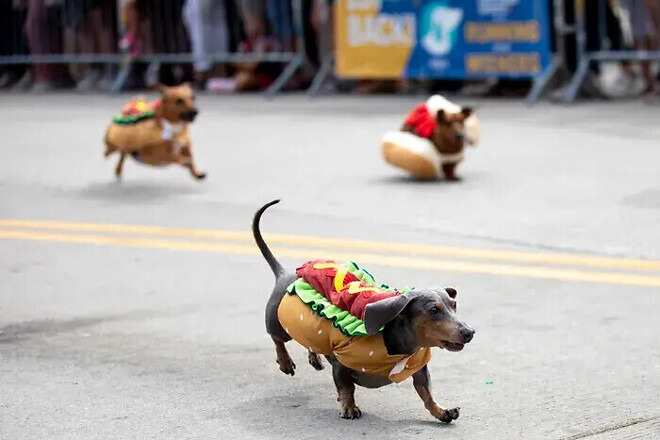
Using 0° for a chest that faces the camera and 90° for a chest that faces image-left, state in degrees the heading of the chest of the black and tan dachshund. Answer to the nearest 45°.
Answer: approximately 315°

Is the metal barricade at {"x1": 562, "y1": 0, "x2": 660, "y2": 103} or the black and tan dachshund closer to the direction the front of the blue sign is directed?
the black and tan dachshund

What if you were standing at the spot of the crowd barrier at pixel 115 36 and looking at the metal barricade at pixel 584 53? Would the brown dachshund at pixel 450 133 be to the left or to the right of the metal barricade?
right

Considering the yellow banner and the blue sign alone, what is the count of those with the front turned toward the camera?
2

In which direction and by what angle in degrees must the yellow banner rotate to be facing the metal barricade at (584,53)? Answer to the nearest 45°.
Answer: approximately 45° to its left

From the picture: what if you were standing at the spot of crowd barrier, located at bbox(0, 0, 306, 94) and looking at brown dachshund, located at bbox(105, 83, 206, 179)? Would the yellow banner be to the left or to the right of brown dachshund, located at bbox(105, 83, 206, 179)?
left

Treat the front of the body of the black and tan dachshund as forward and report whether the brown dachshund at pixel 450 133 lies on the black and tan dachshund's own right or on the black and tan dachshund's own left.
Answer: on the black and tan dachshund's own left

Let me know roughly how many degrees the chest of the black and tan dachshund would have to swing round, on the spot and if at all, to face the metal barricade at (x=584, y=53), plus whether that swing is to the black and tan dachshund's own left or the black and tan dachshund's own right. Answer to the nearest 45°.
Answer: approximately 135° to the black and tan dachshund's own left

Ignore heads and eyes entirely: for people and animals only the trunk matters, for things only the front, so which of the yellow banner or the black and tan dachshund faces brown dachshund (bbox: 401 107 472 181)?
the yellow banner

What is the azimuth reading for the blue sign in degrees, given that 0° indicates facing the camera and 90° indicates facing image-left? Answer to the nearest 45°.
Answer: approximately 0°

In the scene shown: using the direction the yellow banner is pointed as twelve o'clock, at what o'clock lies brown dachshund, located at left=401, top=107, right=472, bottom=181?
The brown dachshund is roughly at 12 o'clock from the yellow banner.

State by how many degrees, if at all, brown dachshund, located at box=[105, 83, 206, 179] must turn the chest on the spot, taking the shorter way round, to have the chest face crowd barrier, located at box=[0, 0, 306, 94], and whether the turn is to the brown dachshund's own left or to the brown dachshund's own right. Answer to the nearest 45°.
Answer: approximately 135° to the brown dachshund's own left
